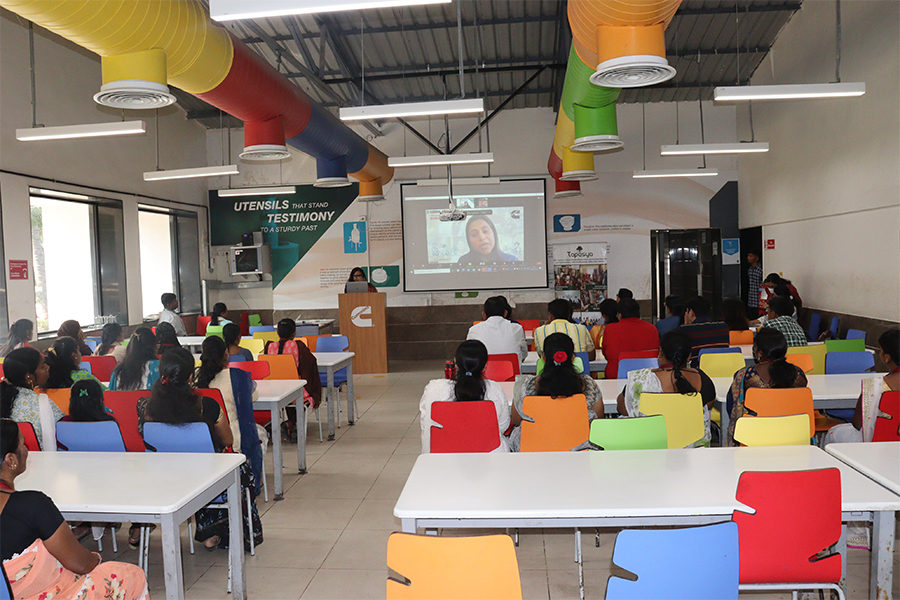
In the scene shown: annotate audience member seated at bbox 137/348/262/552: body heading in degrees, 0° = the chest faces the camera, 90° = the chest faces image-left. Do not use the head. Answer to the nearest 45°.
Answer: approximately 225°

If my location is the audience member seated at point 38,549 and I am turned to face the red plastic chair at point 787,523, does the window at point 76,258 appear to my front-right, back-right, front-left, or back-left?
back-left

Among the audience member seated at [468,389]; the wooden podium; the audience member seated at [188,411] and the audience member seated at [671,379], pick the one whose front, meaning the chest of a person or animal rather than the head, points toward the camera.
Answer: the wooden podium

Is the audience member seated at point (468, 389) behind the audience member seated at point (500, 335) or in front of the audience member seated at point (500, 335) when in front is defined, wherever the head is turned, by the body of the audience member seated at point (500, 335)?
behind

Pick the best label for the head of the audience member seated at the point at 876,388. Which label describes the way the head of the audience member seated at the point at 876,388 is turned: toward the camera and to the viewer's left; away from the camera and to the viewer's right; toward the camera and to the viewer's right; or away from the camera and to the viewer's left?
away from the camera and to the viewer's left

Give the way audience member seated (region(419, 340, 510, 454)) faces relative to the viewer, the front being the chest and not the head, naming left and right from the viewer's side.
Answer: facing away from the viewer

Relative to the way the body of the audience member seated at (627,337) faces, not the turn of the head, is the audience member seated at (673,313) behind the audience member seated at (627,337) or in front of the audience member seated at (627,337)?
in front

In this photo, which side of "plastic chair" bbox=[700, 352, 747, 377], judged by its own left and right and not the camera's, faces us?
back

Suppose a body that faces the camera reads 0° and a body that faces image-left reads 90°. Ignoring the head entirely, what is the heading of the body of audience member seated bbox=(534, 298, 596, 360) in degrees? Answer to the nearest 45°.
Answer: approximately 180°

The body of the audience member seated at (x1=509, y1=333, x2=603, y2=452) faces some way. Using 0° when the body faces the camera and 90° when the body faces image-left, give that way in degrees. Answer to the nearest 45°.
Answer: approximately 180°

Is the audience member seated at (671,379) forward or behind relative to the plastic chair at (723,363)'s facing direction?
behind

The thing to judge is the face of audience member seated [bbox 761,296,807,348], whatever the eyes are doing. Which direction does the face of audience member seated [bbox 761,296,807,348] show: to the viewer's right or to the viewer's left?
to the viewer's left

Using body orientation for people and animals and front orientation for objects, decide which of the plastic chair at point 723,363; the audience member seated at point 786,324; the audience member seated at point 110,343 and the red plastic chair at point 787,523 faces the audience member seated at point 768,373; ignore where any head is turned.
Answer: the red plastic chair

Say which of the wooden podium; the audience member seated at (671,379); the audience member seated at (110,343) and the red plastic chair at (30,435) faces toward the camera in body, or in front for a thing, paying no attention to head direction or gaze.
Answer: the wooden podium

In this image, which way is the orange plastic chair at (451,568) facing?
away from the camera

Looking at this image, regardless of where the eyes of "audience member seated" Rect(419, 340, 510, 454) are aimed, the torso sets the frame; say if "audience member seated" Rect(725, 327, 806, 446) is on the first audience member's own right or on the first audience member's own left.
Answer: on the first audience member's own right

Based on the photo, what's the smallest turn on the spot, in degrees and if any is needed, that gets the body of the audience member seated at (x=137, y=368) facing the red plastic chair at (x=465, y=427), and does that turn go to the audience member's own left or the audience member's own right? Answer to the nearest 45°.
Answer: approximately 90° to the audience member's own right
